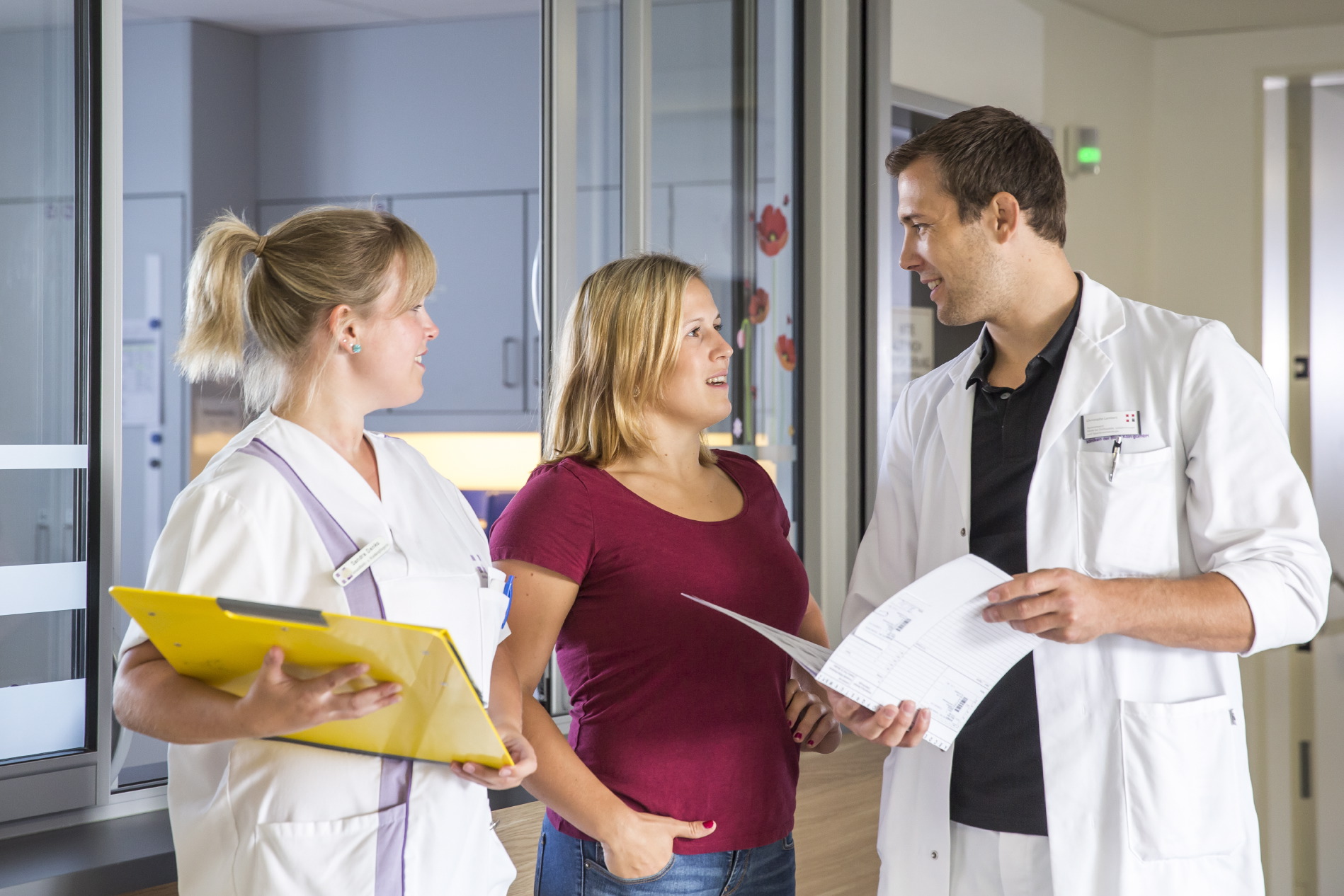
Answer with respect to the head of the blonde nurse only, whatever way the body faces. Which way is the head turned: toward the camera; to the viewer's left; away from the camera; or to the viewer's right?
to the viewer's right

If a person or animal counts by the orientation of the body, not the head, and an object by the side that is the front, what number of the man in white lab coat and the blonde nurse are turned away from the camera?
0

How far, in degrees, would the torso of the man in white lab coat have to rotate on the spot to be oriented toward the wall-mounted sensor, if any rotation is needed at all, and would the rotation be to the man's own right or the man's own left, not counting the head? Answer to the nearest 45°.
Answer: approximately 135° to the man's own right

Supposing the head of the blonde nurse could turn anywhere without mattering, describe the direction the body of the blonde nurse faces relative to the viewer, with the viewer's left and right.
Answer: facing the viewer and to the right of the viewer

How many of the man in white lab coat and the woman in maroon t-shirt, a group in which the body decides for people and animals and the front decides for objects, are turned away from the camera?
0

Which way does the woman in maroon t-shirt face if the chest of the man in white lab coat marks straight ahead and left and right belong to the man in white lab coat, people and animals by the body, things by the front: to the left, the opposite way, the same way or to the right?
to the left

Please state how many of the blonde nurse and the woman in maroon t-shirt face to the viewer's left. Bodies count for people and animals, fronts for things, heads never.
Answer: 0

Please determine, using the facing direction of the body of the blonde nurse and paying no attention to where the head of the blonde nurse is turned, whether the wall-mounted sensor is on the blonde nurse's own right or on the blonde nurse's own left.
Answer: on the blonde nurse's own left
